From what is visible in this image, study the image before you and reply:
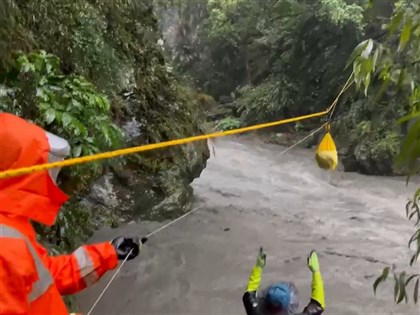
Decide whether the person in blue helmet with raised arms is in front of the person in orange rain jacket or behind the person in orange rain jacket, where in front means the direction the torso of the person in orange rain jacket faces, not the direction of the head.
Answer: in front

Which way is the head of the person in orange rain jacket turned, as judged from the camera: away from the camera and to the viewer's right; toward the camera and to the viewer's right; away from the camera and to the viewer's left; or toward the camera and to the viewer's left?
away from the camera and to the viewer's right

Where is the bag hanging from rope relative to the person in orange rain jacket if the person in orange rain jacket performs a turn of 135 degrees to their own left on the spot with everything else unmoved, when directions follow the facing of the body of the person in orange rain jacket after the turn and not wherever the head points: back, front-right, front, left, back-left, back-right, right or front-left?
right

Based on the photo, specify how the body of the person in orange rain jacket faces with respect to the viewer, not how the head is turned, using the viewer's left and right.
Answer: facing to the right of the viewer
